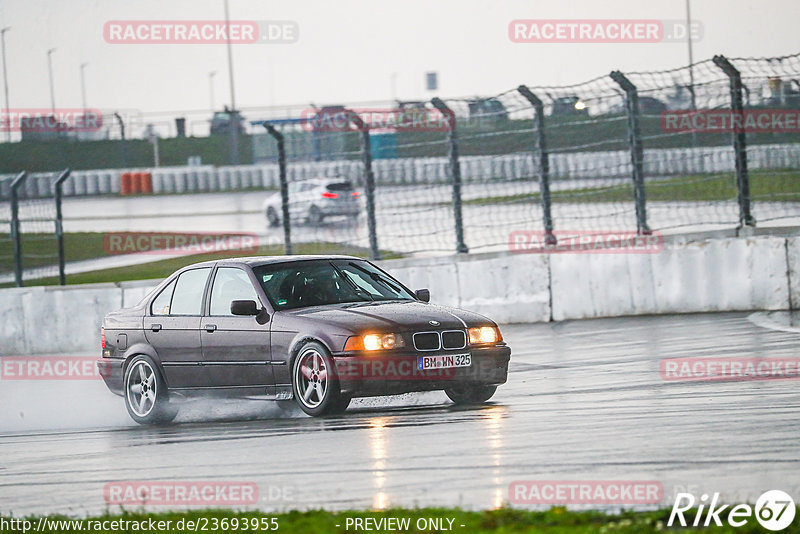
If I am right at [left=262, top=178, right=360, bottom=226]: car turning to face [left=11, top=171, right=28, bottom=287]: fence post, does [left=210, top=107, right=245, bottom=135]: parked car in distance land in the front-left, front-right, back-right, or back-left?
back-right

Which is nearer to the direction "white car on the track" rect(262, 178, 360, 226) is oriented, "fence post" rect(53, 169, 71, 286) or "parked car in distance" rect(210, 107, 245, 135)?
the parked car in distance

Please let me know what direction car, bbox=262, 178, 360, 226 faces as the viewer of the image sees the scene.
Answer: facing away from the viewer and to the left of the viewer

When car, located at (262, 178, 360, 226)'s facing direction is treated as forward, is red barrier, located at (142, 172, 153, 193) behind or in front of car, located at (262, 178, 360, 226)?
in front

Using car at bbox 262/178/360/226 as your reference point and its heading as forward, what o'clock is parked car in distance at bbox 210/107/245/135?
parked car in distance at bbox 210/107/245/135 is roughly at 1 o'clock from car at bbox 262/178/360/226.

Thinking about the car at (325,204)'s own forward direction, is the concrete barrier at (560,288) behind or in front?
behind

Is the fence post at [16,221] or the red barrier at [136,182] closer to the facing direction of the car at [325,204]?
the red barrier

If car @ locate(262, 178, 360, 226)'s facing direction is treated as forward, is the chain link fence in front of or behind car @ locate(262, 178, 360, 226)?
behind

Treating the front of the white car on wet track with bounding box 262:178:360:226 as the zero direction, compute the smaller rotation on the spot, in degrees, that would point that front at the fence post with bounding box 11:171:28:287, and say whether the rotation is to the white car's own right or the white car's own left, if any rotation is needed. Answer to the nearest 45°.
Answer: approximately 90° to the white car's own left
